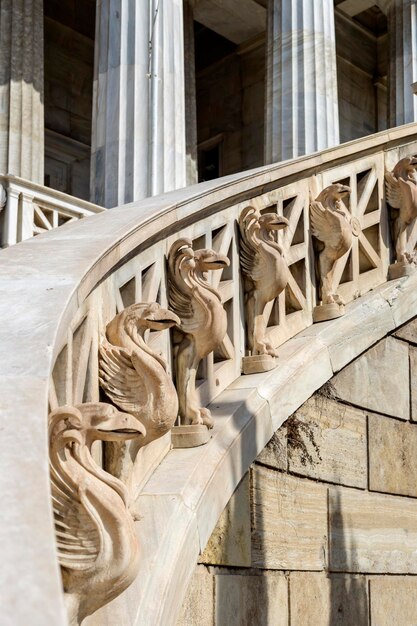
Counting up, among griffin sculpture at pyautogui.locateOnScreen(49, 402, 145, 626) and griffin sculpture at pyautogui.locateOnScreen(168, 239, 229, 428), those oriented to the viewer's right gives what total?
2

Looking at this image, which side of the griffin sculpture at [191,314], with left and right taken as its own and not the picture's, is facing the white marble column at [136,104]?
left

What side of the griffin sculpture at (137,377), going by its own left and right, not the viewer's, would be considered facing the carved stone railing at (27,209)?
left

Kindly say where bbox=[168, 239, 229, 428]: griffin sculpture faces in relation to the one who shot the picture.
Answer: facing to the right of the viewer

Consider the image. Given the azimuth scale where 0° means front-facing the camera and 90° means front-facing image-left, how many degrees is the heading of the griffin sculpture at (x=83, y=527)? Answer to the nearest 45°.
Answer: approximately 270°

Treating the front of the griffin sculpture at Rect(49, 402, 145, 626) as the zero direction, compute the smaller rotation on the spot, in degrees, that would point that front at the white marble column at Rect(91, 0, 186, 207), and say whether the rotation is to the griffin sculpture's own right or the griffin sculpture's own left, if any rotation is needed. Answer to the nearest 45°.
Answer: approximately 90° to the griffin sculpture's own left

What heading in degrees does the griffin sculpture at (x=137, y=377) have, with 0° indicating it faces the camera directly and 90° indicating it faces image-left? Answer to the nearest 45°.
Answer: approximately 270°

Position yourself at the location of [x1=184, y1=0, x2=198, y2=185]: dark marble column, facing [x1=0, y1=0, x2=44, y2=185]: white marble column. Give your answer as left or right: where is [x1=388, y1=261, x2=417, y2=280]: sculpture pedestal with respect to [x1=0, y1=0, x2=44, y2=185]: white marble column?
left

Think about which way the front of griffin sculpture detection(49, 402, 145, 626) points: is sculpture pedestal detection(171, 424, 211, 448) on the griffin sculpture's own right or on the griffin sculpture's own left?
on the griffin sculpture's own left
